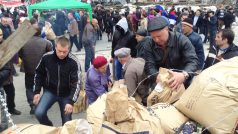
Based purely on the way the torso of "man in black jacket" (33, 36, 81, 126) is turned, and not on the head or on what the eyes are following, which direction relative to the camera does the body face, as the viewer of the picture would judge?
toward the camera

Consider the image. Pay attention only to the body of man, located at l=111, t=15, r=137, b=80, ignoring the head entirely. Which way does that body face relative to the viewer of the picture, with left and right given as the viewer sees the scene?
facing the viewer and to the left of the viewer

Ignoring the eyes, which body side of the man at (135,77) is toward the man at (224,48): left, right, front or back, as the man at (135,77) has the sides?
back

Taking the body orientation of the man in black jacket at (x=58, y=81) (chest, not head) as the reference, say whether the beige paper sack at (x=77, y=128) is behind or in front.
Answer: in front

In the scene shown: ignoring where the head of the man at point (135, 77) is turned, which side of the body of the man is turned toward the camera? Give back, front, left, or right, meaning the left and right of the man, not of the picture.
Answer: left

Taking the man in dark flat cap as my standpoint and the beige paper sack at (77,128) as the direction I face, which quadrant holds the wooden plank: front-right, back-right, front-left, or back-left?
front-right
